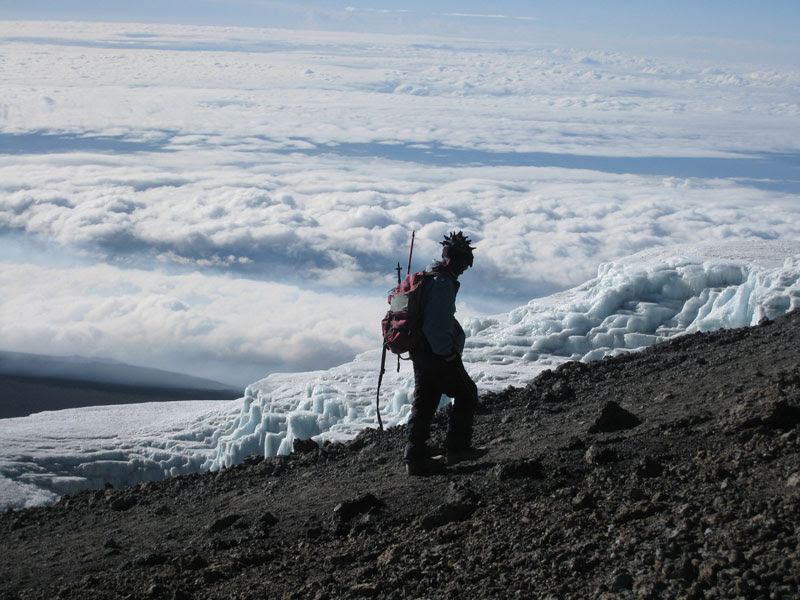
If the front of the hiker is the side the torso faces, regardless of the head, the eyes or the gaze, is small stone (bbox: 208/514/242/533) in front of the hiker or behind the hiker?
behind

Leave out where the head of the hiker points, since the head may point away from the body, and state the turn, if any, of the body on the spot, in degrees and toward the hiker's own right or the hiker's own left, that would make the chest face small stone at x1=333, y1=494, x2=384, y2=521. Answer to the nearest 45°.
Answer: approximately 135° to the hiker's own right

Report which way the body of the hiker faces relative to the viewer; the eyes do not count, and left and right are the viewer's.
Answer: facing to the right of the viewer

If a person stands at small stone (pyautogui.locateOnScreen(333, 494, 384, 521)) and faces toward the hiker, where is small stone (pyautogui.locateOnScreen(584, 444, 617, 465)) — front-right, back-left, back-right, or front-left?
front-right

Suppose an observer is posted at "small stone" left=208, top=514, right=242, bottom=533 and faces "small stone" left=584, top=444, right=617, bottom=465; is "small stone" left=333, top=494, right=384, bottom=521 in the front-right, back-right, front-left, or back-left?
front-right

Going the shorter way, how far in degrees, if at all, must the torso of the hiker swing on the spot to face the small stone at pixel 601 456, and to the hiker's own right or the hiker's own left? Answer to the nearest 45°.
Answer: approximately 45° to the hiker's own right
